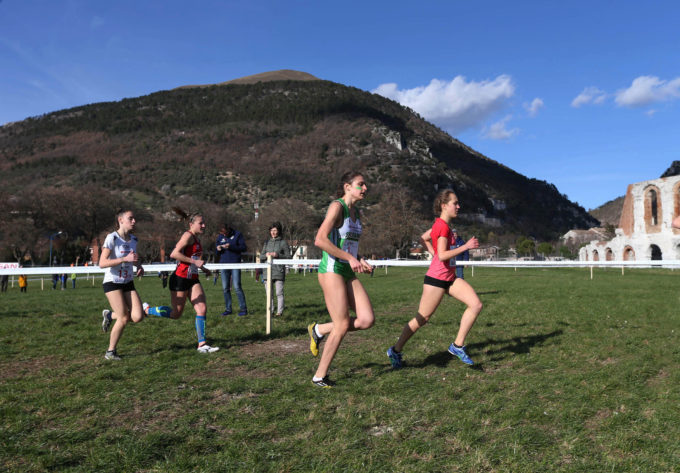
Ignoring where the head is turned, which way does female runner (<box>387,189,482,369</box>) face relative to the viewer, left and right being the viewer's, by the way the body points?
facing to the right of the viewer

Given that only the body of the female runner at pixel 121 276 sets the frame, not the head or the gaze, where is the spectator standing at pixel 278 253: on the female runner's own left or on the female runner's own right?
on the female runner's own left

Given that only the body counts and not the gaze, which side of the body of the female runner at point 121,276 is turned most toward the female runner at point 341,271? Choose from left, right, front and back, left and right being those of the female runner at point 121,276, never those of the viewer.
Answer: front

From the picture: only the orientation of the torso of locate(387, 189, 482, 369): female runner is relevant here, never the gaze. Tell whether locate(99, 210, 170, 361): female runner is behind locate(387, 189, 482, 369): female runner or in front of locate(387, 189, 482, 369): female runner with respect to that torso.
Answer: behind

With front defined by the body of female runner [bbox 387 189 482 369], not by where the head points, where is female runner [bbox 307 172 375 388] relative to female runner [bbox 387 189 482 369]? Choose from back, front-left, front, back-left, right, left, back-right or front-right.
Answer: back-right

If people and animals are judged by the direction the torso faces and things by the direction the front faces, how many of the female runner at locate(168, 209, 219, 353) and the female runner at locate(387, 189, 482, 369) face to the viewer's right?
2

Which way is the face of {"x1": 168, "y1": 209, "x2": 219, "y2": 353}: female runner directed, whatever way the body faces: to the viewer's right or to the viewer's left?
to the viewer's right

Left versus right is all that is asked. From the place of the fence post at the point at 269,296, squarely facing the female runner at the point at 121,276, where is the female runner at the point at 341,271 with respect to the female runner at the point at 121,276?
left

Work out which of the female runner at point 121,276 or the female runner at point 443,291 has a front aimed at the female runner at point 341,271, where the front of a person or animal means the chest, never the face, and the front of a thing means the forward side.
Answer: the female runner at point 121,276

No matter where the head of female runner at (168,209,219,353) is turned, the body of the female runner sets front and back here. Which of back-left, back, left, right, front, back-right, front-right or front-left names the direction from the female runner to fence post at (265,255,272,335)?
front-left

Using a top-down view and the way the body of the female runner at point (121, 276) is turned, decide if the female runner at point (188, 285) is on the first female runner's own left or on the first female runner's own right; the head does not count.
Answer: on the first female runner's own left
